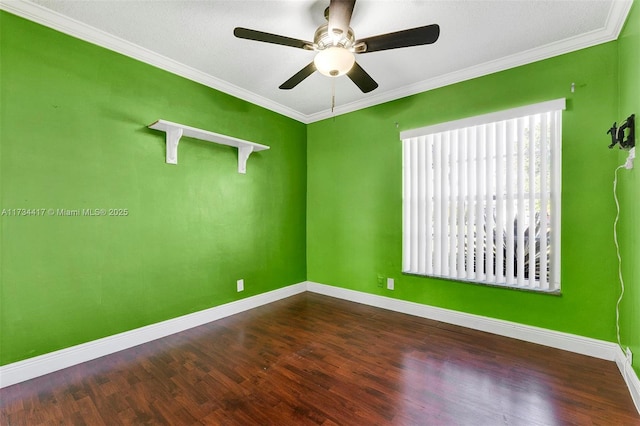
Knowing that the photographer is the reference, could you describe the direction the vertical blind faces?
facing the viewer and to the left of the viewer

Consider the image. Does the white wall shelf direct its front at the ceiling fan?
yes

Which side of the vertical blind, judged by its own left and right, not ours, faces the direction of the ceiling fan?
front

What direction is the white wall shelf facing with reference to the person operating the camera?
facing the viewer and to the right of the viewer
